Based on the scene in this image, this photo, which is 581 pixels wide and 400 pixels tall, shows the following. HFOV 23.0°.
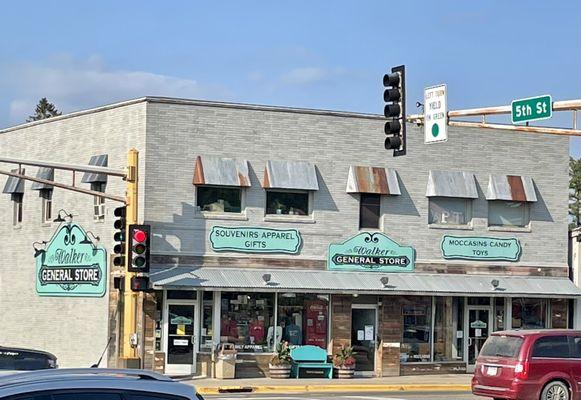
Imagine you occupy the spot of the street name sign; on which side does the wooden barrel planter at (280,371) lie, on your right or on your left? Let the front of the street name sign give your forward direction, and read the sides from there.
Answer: on your right

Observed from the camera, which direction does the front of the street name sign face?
facing the viewer and to the left of the viewer

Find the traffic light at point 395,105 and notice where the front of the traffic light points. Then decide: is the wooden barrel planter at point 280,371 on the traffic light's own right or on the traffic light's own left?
on the traffic light's own right

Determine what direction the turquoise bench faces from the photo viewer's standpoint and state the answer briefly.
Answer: facing the viewer

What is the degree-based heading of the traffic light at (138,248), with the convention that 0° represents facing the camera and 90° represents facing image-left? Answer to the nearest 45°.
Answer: approximately 0°

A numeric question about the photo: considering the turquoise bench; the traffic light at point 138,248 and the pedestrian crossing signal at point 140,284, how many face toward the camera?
3
